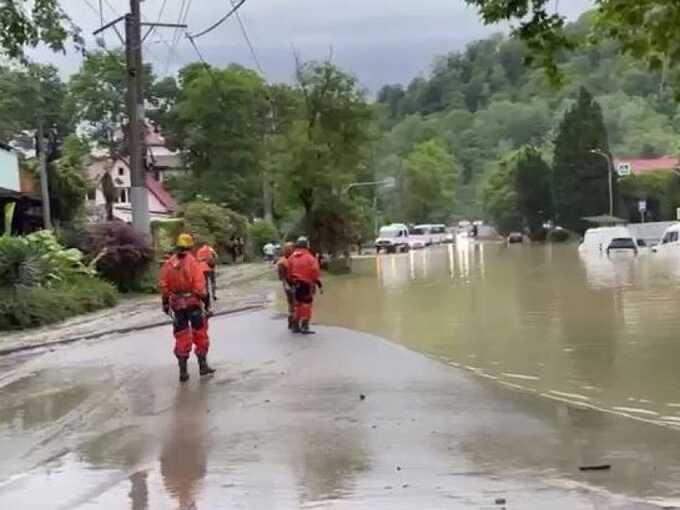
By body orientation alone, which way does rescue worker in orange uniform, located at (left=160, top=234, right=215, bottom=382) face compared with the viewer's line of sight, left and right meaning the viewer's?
facing away from the viewer and to the right of the viewer

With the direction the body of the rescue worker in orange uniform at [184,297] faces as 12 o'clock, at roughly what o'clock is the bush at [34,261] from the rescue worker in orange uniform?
The bush is roughly at 10 o'clock from the rescue worker in orange uniform.

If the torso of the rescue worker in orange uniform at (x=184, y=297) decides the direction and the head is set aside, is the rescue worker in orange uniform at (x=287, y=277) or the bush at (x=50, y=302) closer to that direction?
the rescue worker in orange uniform

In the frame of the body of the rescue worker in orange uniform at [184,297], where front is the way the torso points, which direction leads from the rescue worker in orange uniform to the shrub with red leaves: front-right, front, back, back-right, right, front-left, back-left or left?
front-left

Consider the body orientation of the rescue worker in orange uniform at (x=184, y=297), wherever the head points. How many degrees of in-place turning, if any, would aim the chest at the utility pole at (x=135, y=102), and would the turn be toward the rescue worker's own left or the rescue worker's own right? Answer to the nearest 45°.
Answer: approximately 45° to the rescue worker's own left

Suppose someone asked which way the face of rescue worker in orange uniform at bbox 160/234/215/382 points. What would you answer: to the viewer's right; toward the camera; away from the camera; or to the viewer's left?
away from the camera

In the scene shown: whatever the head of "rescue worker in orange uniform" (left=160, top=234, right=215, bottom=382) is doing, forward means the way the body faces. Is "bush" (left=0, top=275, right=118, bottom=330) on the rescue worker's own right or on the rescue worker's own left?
on the rescue worker's own left
